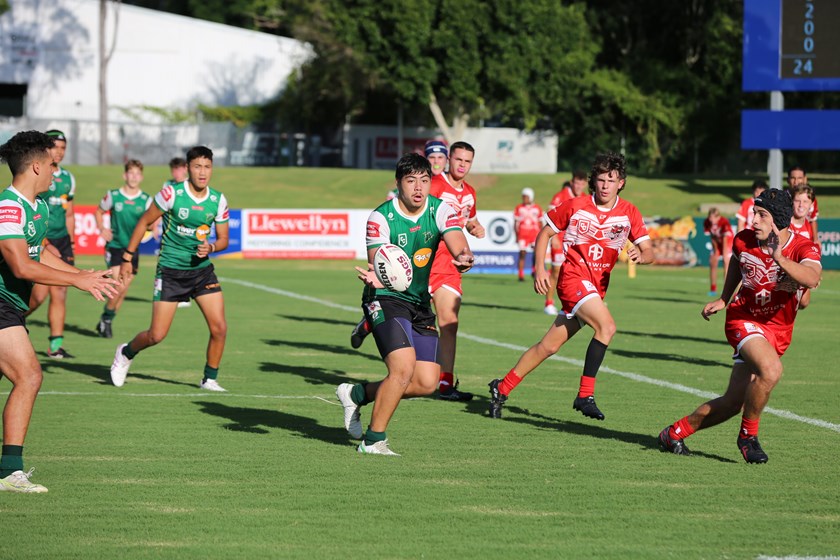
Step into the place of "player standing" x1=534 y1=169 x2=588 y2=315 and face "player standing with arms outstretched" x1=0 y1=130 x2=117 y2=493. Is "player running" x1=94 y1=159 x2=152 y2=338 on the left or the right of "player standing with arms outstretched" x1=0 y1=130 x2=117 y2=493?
right

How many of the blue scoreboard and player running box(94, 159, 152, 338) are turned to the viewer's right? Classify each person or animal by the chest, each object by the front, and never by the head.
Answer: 0

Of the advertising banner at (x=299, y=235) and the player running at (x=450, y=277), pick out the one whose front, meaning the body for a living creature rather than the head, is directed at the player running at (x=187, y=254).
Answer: the advertising banner

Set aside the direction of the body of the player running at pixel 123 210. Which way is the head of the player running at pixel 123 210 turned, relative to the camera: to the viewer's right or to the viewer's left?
to the viewer's right

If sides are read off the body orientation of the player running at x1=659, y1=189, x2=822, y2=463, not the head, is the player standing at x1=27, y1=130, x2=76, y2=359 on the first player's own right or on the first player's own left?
on the first player's own right

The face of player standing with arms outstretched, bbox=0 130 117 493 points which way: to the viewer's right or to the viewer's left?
to the viewer's right

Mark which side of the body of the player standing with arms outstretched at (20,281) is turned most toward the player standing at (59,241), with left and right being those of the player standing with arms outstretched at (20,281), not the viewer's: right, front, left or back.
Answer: left

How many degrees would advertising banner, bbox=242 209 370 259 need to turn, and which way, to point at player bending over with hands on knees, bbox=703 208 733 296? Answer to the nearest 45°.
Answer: approximately 45° to its left

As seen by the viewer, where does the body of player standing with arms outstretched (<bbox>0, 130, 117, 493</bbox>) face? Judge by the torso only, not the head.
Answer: to the viewer's right

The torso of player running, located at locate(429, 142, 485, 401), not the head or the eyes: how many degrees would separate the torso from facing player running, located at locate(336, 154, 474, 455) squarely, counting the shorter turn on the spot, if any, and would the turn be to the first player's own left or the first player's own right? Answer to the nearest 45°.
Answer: approximately 45° to the first player's own right
